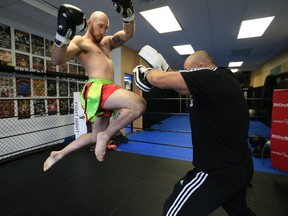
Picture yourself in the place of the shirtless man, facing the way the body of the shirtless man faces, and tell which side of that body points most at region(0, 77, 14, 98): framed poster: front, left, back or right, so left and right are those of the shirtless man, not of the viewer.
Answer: back

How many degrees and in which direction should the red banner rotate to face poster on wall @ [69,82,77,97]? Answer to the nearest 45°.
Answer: approximately 45° to its right

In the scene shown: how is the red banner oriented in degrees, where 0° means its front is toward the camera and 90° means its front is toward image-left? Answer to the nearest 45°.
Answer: approximately 45°

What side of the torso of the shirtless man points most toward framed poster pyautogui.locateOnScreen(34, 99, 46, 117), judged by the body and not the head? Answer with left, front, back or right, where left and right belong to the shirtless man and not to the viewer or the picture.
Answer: back

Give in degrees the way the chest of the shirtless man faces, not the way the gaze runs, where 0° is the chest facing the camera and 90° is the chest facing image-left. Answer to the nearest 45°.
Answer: approximately 315°

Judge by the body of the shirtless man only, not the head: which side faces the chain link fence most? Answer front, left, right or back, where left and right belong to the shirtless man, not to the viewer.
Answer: back
